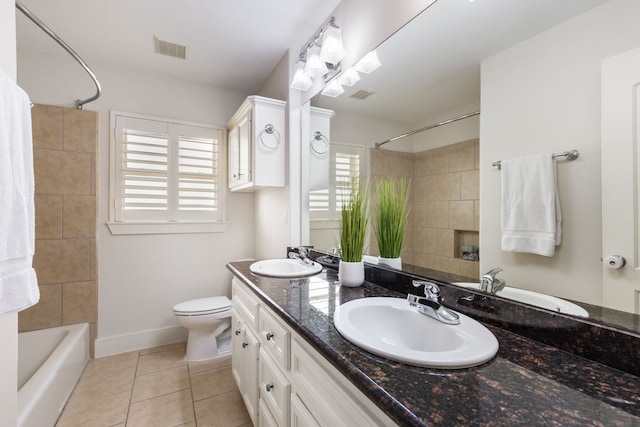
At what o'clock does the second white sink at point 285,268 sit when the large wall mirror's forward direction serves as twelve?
The second white sink is roughly at 2 o'clock from the large wall mirror.

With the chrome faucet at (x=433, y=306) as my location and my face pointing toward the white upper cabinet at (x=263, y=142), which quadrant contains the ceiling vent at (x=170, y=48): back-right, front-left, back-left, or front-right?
front-left

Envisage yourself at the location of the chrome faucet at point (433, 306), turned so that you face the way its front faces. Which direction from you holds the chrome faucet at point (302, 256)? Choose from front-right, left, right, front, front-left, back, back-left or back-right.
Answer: right

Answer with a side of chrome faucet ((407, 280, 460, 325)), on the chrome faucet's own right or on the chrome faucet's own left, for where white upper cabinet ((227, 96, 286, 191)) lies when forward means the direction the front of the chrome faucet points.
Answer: on the chrome faucet's own right

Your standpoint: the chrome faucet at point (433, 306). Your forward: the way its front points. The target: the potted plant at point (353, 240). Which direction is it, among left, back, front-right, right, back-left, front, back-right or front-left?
right

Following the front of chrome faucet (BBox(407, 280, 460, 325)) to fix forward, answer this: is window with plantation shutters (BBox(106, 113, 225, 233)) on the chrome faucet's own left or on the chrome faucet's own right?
on the chrome faucet's own right

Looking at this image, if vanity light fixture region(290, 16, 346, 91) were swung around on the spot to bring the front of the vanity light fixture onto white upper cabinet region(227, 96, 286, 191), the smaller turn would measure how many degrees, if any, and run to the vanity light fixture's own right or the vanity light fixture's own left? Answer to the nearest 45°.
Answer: approximately 90° to the vanity light fixture's own right

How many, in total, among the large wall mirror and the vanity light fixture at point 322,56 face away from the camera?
0

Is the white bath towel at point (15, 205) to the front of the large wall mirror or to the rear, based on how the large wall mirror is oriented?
to the front

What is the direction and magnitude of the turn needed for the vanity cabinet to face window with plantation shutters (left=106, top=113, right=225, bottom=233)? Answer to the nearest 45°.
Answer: approximately 90° to its right

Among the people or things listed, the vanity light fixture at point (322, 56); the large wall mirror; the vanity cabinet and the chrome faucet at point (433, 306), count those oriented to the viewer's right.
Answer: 0

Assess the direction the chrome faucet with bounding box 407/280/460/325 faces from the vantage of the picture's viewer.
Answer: facing the viewer and to the left of the viewer

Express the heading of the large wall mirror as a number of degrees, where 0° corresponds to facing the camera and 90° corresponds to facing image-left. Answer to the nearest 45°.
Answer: approximately 45°

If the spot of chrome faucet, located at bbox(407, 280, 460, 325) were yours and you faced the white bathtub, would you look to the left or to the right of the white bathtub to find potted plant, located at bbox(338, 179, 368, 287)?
right
